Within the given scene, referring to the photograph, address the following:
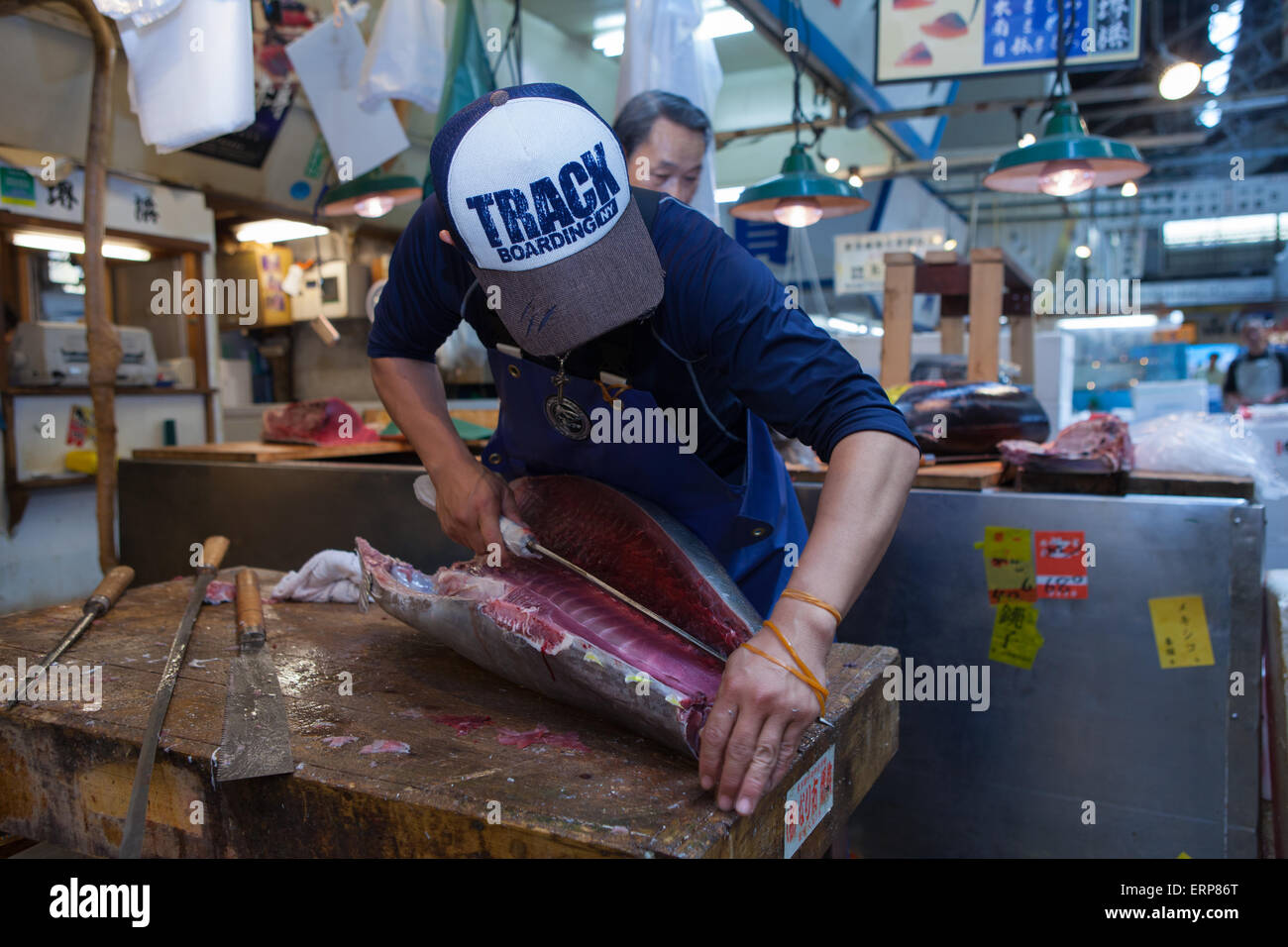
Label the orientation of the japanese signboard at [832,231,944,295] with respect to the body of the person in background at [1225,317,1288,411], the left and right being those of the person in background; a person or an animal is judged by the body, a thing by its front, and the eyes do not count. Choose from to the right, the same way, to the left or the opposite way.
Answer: the same way

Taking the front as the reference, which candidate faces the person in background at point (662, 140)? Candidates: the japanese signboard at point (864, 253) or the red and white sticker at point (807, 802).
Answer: the japanese signboard

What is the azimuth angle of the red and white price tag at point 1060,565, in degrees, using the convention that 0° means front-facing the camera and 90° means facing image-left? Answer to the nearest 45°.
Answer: approximately 0°

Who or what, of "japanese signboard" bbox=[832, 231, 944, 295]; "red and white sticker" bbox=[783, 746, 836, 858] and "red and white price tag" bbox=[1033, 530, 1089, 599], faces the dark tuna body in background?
the japanese signboard

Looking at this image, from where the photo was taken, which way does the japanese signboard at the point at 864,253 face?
toward the camera

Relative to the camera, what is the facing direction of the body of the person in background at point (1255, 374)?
toward the camera

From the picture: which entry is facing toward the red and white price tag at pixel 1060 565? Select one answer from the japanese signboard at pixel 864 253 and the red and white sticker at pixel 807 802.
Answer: the japanese signboard

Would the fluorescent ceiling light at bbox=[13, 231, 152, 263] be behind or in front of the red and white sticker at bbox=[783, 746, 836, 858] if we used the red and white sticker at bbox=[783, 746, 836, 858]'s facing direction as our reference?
behind

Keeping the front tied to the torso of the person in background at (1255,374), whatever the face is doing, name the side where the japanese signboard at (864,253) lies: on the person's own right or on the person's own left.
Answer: on the person's own right

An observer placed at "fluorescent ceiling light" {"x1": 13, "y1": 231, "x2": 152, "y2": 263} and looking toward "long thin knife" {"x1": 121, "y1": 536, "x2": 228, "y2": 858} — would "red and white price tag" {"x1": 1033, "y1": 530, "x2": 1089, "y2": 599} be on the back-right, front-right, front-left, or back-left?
front-left

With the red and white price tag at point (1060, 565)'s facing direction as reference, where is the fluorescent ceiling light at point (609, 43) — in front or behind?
behind

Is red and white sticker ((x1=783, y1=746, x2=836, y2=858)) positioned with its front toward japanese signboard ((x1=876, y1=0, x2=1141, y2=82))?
no

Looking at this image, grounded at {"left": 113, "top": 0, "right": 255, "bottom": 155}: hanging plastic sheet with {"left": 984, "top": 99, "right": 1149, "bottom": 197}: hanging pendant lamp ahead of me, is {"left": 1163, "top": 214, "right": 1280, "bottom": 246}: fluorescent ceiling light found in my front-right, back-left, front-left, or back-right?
front-left

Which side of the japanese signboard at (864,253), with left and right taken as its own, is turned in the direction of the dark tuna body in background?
front

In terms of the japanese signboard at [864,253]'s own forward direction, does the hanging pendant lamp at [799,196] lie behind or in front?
in front

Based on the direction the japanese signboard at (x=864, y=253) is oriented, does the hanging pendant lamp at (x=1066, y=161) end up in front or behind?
in front

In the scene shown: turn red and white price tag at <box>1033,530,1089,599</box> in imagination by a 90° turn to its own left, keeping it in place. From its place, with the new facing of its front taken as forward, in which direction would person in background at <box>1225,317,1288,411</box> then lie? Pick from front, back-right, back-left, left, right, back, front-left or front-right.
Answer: left

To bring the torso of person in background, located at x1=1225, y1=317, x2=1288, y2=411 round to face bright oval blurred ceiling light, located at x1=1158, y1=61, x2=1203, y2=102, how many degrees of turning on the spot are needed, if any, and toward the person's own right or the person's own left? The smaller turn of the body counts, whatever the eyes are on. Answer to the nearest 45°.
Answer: approximately 180°
